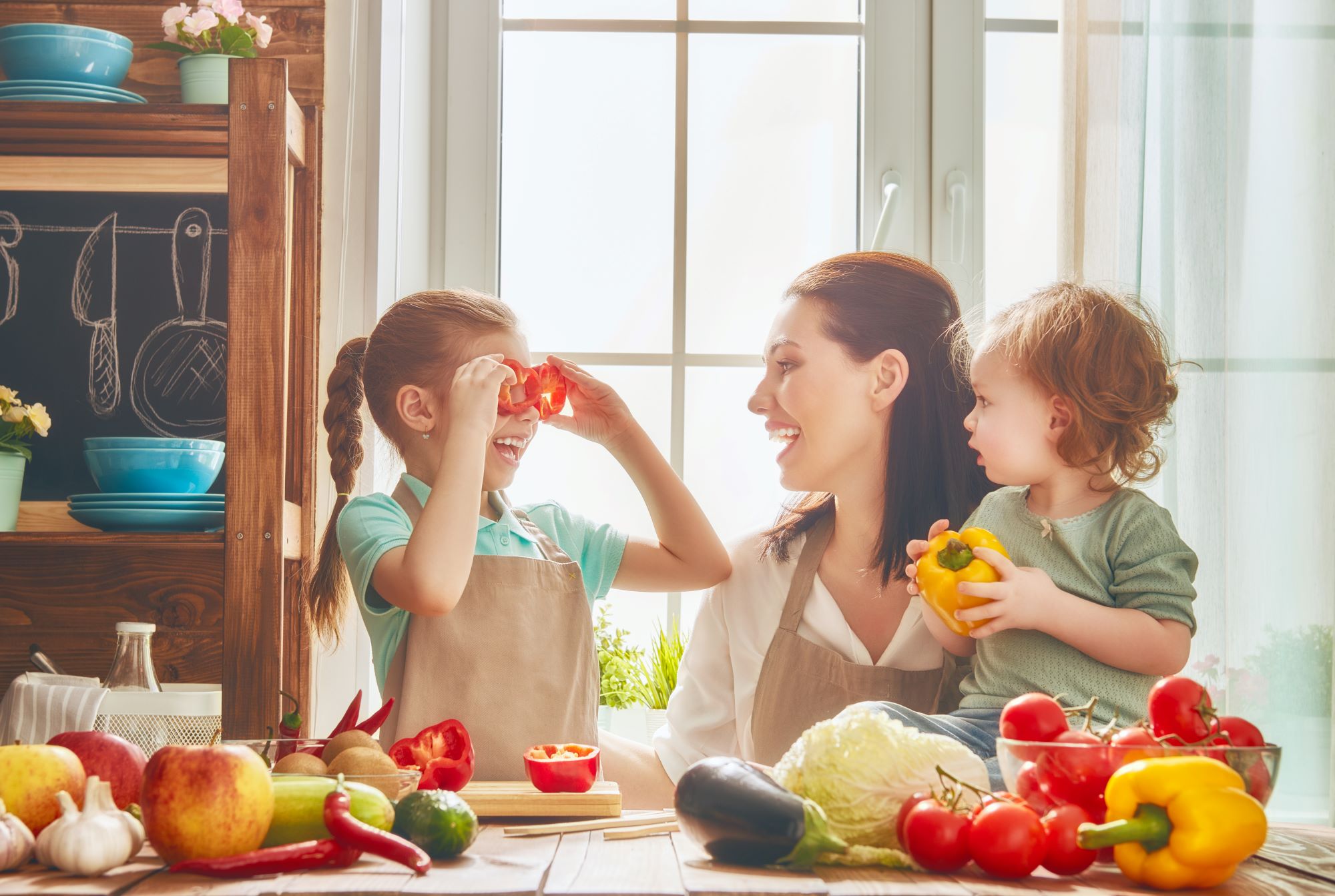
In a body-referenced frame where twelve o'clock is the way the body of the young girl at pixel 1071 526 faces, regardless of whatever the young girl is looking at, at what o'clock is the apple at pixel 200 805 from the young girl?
The apple is roughly at 12 o'clock from the young girl.

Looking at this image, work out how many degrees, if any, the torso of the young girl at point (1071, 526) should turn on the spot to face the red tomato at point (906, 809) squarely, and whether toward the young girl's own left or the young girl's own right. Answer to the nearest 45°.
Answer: approximately 45° to the young girl's own left

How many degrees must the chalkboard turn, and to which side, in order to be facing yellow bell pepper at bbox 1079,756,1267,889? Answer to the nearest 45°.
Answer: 0° — it already faces it

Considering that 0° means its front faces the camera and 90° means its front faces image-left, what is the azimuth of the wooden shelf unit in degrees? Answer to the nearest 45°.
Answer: approximately 0°

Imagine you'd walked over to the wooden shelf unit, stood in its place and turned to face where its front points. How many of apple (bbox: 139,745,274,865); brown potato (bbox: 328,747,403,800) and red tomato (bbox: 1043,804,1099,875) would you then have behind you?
0

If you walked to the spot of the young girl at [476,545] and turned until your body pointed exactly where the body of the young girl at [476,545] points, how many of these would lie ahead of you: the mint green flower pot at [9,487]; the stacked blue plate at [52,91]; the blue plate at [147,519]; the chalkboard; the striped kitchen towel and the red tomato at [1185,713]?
1

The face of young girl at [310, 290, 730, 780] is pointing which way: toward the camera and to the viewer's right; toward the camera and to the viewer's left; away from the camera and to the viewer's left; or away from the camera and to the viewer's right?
toward the camera and to the viewer's right

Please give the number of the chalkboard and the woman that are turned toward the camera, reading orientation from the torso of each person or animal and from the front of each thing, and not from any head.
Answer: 2

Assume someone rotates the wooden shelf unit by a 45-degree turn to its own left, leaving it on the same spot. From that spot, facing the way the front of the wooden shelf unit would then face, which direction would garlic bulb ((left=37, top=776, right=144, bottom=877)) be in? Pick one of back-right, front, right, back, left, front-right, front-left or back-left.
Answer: front-right

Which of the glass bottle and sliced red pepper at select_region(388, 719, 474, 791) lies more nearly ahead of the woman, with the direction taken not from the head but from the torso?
the sliced red pepper

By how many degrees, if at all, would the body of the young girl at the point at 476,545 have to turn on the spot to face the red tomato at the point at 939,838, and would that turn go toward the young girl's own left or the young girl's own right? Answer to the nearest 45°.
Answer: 0° — they already face it

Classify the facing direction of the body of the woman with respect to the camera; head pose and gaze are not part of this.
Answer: toward the camera

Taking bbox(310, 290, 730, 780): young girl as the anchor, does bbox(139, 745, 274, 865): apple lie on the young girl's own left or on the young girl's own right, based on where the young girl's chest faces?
on the young girl's own right

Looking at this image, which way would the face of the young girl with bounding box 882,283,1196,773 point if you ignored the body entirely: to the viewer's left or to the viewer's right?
to the viewer's left

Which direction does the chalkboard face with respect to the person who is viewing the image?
facing the viewer

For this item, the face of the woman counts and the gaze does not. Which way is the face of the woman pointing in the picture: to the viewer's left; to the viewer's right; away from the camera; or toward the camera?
to the viewer's left

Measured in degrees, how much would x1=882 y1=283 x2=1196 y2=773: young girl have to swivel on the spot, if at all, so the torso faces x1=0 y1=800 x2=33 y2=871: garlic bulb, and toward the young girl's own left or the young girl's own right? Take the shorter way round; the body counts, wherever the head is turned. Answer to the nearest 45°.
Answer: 0° — they already face it
